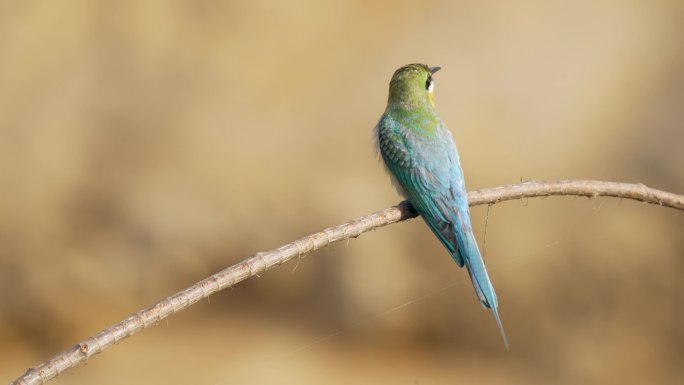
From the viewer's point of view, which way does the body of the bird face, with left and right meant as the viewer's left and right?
facing away from the viewer and to the left of the viewer
